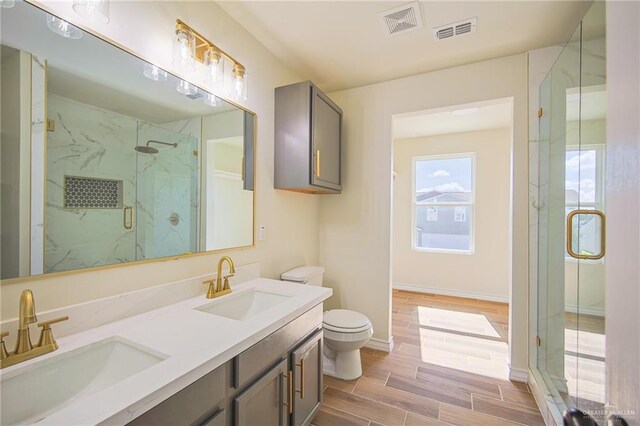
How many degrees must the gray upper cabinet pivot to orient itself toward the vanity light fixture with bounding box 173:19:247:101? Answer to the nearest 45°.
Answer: approximately 90° to its right

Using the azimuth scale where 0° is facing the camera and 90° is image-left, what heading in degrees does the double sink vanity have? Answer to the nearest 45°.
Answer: approximately 315°

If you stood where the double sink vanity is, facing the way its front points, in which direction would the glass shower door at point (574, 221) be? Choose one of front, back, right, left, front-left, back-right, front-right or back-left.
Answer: front-left

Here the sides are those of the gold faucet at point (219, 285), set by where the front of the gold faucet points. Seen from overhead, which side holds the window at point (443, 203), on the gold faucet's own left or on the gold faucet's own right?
on the gold faucet's own left

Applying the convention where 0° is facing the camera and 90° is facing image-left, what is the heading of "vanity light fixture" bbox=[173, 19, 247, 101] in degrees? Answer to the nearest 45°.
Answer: approximately 315°

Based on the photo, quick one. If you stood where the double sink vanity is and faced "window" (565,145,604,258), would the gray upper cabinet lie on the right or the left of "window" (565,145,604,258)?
left

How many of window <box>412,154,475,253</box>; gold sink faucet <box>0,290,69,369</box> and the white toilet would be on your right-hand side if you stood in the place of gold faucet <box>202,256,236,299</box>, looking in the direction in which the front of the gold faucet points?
1

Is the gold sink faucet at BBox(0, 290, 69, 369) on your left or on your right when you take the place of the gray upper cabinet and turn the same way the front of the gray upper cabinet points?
on your right

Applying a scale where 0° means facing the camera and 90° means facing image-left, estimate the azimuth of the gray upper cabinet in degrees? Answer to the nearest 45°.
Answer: approximately 315°

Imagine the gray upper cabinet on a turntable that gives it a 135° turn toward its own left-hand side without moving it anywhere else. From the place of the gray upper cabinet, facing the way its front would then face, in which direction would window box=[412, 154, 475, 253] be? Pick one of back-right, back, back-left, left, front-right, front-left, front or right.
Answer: front-right

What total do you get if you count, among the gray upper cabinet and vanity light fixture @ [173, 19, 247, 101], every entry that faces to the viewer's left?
0
